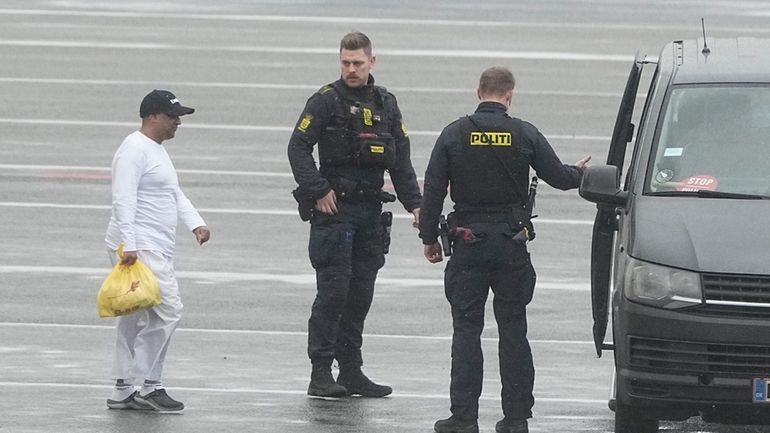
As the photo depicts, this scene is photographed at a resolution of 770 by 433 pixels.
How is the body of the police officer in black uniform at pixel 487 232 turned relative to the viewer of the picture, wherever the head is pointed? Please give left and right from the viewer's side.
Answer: facing away from the viewer

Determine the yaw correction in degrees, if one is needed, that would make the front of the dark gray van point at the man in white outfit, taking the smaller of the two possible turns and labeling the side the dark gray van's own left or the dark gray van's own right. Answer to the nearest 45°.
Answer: approximately 90° to the dark gray van's own right

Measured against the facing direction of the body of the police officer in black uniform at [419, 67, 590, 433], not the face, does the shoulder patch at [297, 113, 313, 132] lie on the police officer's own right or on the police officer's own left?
on the police officer's own left

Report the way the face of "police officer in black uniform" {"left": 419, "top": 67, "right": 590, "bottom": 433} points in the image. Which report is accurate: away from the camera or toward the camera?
away from the camera

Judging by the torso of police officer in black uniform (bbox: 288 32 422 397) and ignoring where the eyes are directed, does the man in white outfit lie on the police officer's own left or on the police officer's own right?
on the police officer's own right

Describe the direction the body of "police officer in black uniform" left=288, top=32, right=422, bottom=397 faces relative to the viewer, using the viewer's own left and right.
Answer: facing the viewer and to the right of the viewer

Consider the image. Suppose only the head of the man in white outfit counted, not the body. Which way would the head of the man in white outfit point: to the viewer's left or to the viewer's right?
to the viewer's right

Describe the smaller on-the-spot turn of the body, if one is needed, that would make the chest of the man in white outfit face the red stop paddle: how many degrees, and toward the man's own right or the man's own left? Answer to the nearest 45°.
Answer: approximately 45° to the man's own right

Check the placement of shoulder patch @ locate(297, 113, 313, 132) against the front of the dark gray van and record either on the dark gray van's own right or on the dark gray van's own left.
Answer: on the dark gray van's own right

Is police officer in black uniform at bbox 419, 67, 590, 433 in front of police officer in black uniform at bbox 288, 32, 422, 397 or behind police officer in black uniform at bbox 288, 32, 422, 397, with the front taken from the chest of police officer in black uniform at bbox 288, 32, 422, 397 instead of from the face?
in front

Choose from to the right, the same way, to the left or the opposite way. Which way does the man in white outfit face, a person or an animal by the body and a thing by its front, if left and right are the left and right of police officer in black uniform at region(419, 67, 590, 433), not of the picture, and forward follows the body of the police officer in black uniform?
to the right

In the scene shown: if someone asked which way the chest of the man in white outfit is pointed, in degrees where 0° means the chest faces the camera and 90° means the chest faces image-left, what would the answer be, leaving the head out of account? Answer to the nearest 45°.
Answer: approximately 270°
